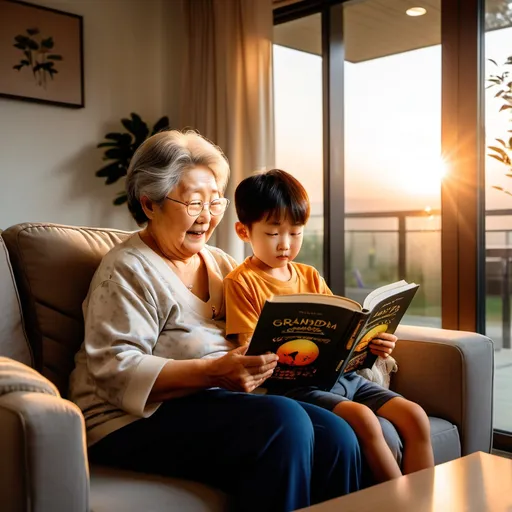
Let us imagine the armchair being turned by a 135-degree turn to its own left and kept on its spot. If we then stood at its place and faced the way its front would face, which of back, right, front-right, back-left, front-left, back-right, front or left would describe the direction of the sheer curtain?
front

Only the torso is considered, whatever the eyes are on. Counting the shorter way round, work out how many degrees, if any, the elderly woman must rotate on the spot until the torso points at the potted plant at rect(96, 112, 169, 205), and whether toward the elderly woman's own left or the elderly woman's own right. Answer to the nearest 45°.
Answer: approximately 135° to the elderly woman's own left

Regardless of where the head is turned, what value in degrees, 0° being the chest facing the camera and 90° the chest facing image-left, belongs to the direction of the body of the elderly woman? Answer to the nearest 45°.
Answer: approximately 315°

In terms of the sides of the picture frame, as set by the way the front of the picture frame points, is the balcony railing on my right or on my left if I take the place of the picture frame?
on my left

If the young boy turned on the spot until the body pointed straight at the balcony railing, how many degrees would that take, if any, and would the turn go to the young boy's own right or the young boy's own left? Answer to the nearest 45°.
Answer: approximately 135° to the young boy's own left

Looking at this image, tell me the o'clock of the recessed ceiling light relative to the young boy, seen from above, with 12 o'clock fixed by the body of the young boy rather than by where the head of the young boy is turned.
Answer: The recessed ceiling light is roughly at 8 o'clock from the young boy.

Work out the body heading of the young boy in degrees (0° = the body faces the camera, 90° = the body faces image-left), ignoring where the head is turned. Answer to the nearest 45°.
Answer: approximately 315°
